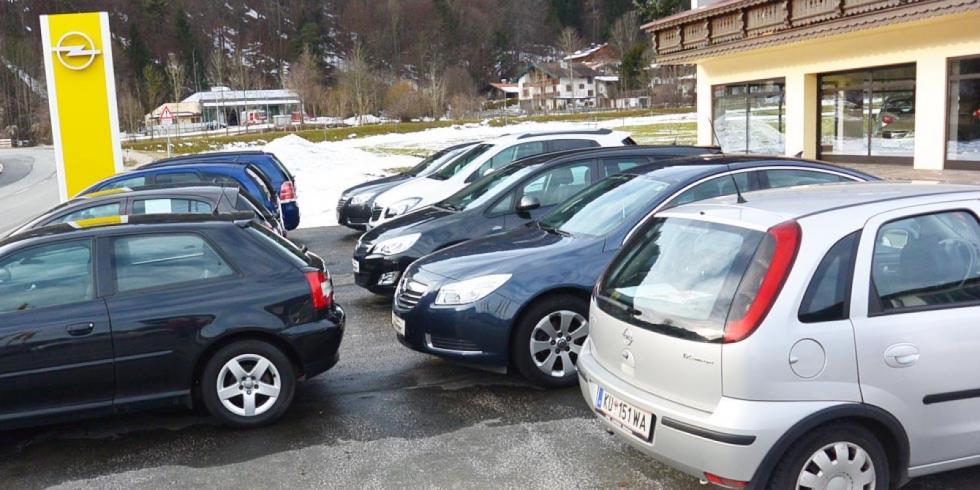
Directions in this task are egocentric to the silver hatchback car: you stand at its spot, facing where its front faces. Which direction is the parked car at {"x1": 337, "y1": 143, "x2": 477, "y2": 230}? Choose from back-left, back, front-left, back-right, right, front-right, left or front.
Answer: left

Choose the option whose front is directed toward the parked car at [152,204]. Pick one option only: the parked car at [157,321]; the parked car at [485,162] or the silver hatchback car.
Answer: the parked car at [485,162]

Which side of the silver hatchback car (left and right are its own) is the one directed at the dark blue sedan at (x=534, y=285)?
left

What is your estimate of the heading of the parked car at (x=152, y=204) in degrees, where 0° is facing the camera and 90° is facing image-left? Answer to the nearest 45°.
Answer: approximately 90°

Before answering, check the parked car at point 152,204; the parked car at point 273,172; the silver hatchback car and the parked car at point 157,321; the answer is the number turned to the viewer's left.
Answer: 3

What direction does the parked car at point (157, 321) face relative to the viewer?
to the viewer's left

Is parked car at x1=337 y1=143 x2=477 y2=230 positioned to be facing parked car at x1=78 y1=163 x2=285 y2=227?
yes

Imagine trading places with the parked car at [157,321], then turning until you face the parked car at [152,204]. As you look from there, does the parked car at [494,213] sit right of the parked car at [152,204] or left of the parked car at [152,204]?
right

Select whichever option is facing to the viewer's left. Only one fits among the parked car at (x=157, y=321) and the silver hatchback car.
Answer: the parked car

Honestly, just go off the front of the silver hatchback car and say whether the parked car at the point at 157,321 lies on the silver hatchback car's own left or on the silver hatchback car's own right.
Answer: on the silver hatchback car's own left

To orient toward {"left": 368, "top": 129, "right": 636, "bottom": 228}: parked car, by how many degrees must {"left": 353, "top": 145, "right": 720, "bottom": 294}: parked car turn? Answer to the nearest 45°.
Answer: approximately 135° to its right

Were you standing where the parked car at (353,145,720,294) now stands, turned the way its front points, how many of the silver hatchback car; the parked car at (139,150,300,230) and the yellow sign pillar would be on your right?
2

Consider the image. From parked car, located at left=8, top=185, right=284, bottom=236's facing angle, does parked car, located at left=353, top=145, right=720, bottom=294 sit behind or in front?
behind

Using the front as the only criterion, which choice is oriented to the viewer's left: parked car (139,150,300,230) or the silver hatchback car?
the parked car

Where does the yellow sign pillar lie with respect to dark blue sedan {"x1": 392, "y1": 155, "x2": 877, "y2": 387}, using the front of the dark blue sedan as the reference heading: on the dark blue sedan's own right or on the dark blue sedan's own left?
on the dark blue sedan's own right

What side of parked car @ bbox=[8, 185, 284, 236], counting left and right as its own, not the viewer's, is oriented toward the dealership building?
back

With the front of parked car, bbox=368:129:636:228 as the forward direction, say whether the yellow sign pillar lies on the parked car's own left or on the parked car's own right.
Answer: on the parked car's own right
